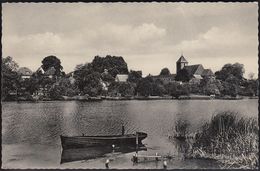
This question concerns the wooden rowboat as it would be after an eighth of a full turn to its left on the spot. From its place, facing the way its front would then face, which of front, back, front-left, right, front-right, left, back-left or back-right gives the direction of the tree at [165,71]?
left

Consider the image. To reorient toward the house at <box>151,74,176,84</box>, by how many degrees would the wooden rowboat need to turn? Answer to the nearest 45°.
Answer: approximately 135° to its left

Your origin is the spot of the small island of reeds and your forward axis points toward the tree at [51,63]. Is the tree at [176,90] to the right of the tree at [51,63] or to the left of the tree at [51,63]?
right
